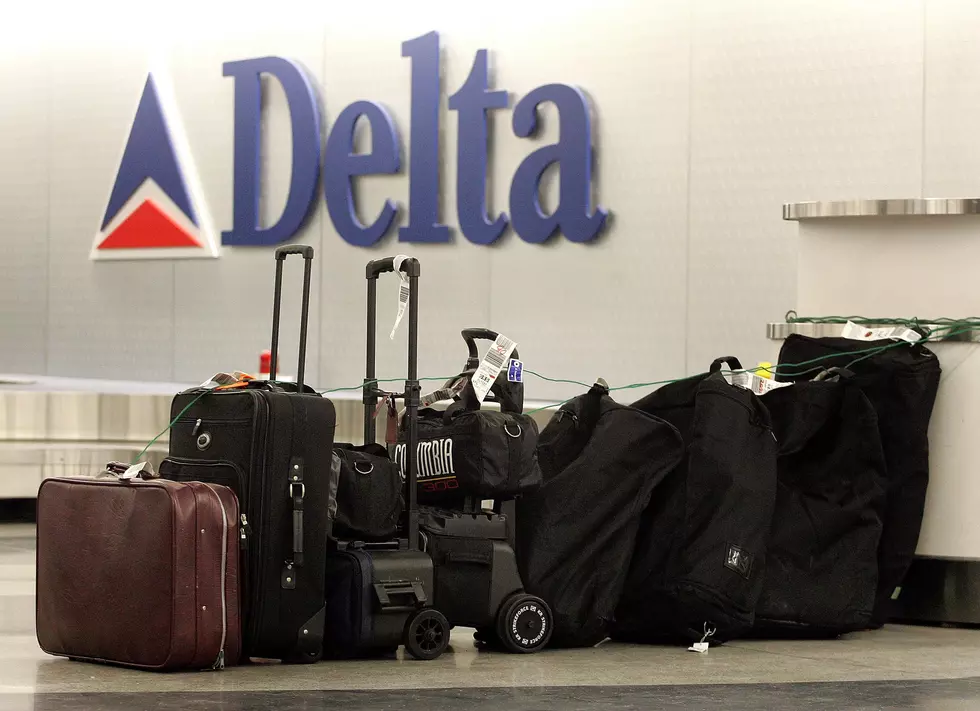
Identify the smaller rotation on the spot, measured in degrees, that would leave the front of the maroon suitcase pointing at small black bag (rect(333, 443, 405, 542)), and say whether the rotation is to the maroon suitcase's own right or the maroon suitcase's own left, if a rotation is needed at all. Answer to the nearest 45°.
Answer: approximately 135° to the maroon suitcase's own left

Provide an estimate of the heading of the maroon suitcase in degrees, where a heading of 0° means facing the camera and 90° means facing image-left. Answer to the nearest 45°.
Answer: approximately 45°

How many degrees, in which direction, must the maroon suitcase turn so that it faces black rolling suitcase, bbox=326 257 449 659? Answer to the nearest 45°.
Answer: approximately 135° to its left

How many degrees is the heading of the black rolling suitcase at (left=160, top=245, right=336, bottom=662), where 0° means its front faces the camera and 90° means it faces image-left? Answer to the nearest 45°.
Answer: approximately 45°

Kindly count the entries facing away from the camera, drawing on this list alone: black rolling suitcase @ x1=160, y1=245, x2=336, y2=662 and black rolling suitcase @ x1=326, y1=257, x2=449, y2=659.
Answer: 0

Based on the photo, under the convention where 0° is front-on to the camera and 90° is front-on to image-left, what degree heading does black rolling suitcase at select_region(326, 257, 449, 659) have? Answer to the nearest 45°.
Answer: approximately 45°

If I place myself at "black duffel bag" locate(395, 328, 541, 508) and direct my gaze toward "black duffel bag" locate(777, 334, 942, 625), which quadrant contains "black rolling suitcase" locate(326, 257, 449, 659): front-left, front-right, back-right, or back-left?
back-right

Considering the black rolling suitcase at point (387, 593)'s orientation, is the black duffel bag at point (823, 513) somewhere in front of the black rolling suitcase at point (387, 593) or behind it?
behind

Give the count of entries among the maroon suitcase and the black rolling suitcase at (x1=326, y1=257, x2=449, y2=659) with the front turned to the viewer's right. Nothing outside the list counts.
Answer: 0

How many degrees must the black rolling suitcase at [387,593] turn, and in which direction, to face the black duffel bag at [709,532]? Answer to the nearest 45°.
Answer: approximately 135° to its left
